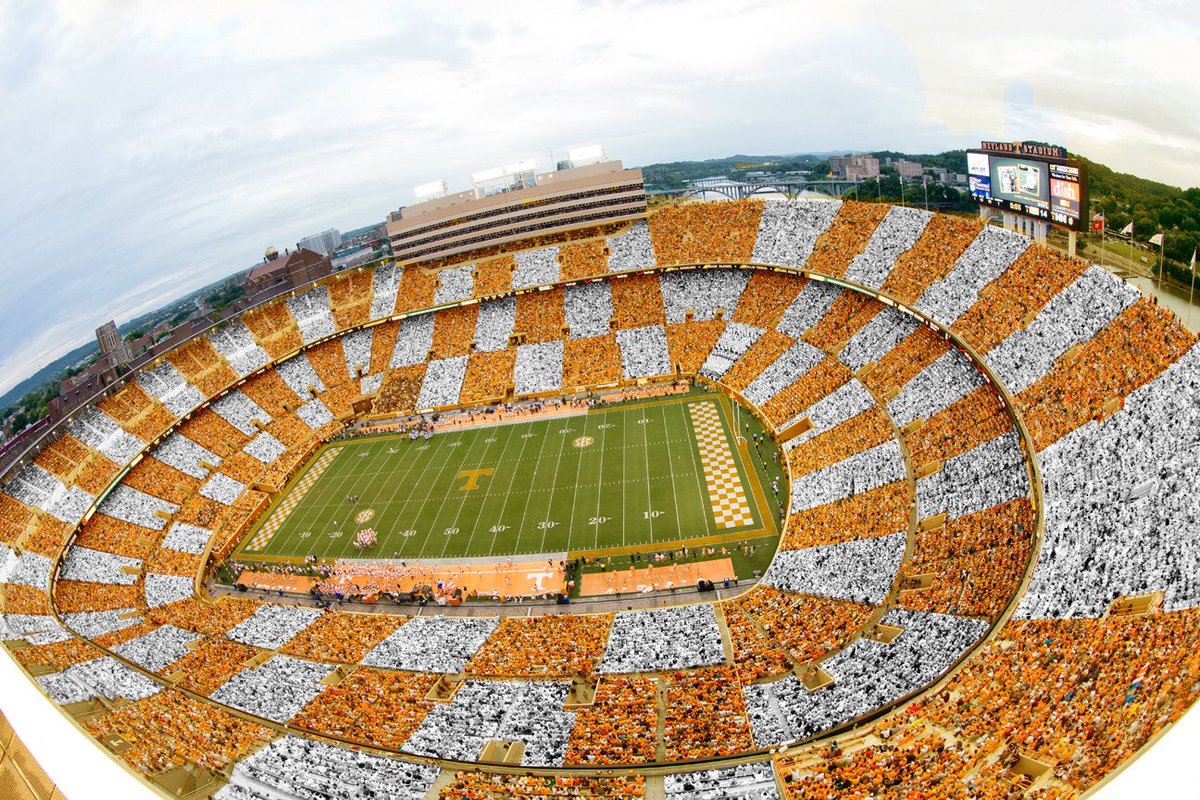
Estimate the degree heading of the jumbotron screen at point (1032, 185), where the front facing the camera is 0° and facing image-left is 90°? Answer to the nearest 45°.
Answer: approximately 45°
